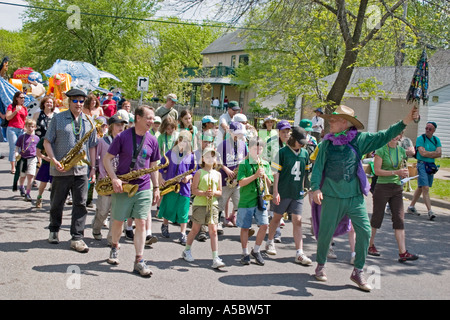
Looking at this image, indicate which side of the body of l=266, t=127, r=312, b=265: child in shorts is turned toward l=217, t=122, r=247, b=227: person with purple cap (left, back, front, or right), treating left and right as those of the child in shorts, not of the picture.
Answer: back

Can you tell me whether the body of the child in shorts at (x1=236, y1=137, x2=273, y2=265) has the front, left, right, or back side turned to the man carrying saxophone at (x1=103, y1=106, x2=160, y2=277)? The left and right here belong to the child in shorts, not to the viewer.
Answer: right

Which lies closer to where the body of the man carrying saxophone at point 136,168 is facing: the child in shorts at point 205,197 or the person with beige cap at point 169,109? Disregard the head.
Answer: the child in shorts

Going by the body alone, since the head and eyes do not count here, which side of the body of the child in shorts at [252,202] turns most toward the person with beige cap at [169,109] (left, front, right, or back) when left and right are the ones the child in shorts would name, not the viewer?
back

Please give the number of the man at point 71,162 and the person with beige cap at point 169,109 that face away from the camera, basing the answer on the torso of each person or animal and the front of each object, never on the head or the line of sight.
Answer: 0

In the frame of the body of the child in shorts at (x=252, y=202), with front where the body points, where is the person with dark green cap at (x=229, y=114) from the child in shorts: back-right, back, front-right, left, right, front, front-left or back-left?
back-left

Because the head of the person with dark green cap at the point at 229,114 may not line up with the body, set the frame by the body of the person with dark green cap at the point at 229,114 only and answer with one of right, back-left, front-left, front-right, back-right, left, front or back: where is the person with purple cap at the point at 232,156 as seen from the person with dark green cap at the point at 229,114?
front-right

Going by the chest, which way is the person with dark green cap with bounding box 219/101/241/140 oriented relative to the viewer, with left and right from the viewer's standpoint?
facing the viewer and to the right of the viewer
